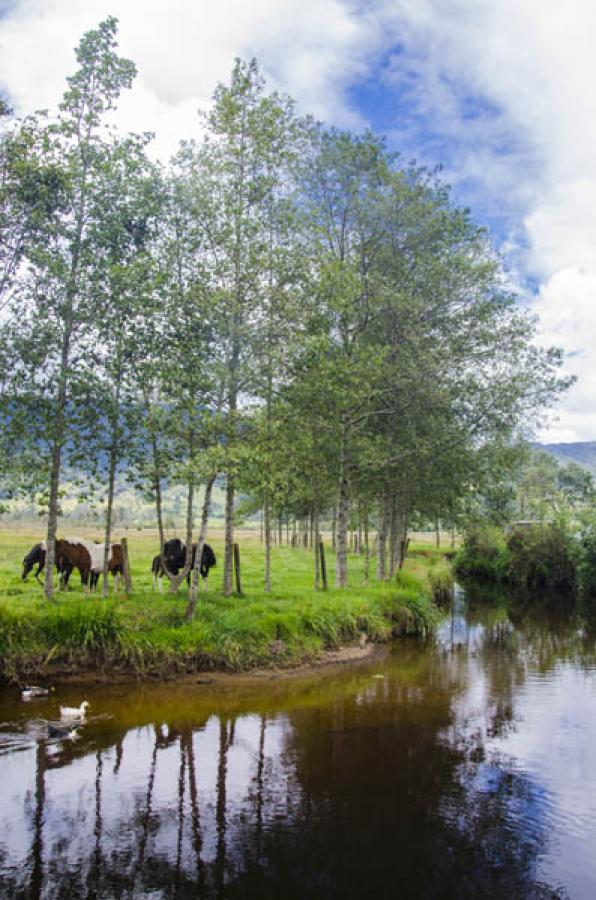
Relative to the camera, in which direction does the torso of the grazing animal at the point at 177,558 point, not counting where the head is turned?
to the viewer's left

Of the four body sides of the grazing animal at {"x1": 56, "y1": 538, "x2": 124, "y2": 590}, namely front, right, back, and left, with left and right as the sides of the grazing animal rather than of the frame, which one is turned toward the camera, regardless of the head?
left

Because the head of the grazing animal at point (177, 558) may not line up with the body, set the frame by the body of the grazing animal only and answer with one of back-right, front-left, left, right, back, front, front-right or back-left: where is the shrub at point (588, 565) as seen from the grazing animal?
back-right

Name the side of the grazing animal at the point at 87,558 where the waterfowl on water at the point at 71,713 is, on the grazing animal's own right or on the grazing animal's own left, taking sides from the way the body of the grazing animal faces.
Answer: on the grazing animal's own left

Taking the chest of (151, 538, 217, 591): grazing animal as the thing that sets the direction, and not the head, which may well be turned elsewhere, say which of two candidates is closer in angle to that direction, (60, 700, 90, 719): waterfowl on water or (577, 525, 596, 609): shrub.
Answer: the waterfowl on water
